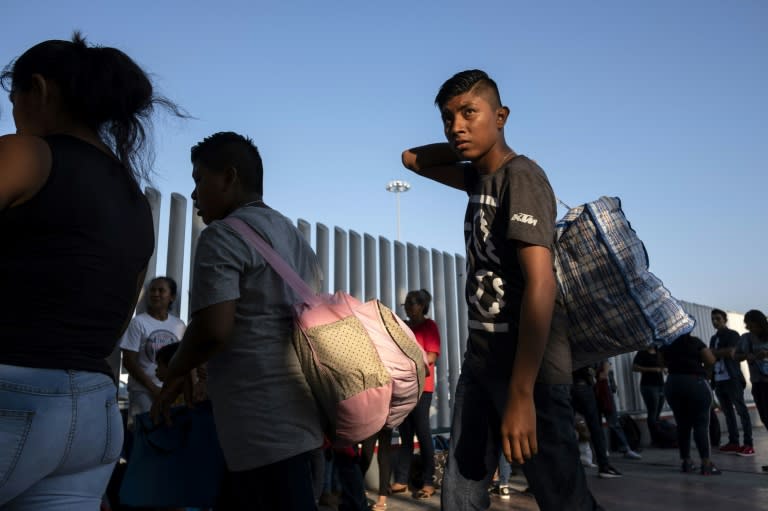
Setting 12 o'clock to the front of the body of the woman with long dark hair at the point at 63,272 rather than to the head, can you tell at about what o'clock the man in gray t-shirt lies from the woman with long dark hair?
The man in gray t-shirt is roughly at 3 o'clock from the woman with long dark hair.

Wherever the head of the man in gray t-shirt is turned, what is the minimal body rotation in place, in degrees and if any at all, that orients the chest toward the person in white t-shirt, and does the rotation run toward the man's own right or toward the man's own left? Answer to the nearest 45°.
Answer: approximately 45° to the man's own right

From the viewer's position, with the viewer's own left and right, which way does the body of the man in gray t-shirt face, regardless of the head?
facing away from the viewer and to the left of the viewer

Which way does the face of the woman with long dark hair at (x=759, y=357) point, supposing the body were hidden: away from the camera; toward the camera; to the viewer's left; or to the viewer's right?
to the viewer's left

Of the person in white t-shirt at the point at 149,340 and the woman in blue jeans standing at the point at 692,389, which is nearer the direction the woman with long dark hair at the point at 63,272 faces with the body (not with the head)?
the person in white t-shirt

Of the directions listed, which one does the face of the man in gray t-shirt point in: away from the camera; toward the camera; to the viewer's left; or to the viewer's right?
to the viewer's left

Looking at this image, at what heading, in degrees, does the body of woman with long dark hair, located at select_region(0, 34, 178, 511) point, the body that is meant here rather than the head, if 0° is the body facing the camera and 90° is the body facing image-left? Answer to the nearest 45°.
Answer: approximately 135°

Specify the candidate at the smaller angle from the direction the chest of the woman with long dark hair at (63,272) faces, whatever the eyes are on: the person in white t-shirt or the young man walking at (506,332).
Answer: the person in white t-shirt
